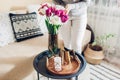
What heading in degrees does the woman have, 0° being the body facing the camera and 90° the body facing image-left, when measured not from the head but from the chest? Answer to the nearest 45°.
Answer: approximately 45°

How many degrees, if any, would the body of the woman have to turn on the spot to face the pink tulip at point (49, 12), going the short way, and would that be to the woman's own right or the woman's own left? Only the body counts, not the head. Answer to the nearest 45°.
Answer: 0° — they already face it

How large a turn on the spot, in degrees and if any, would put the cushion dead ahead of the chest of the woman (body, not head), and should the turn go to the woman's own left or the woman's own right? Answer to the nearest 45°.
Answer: approximately 45° to the woman's own right

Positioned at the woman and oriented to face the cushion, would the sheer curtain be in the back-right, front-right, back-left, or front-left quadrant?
back-right
